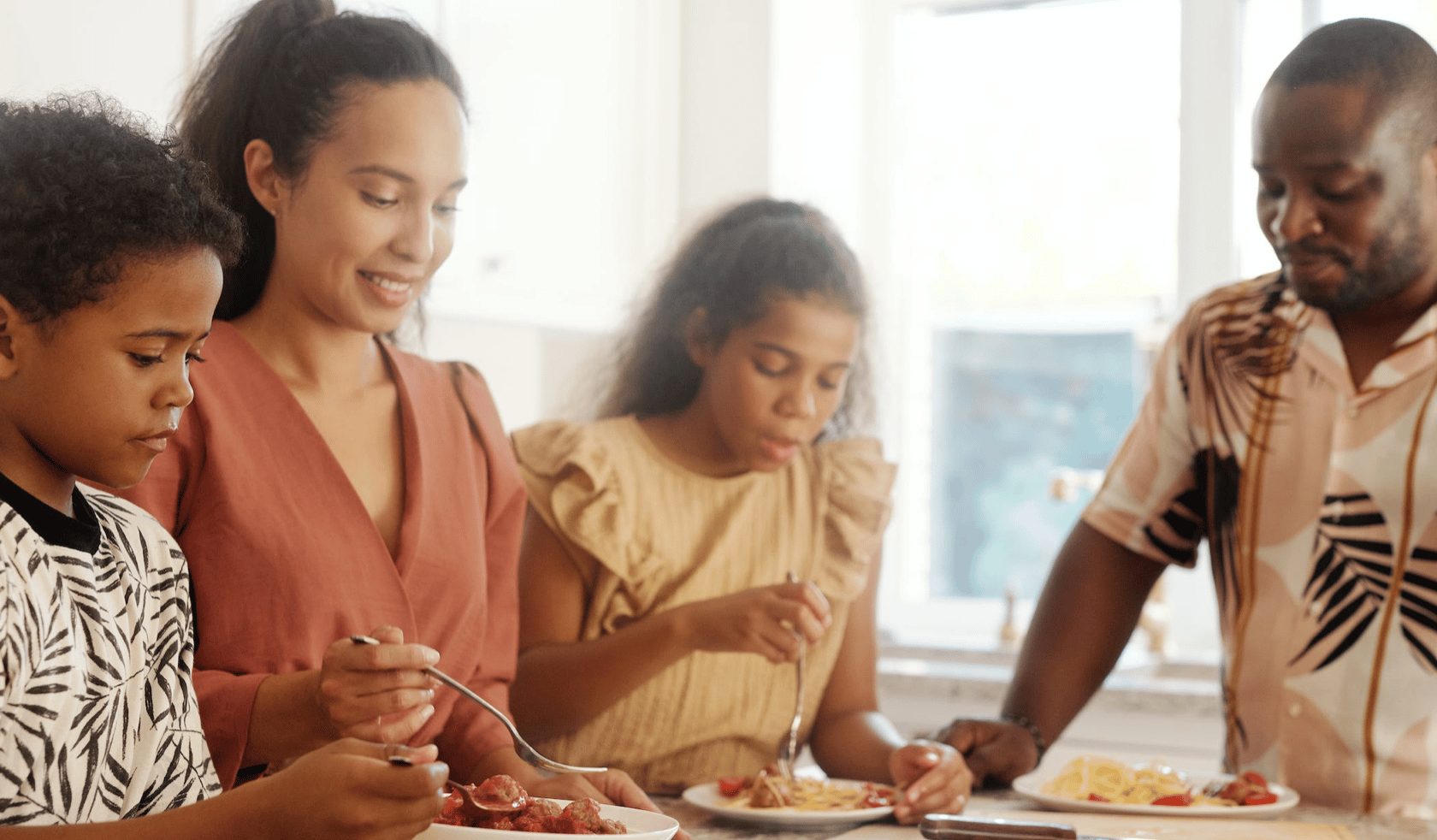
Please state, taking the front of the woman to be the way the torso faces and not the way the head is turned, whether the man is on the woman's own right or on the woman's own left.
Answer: on the woman's own left

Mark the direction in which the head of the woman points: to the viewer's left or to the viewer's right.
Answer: to the viewer's right

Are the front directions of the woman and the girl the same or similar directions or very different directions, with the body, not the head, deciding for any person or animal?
same or similar directions

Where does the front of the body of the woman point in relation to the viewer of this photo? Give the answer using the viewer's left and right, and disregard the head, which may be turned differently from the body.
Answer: facing the viewer and to the right of the viewer

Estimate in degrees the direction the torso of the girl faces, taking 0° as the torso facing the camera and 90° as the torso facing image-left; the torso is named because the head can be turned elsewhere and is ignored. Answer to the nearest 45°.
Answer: approximately 315°

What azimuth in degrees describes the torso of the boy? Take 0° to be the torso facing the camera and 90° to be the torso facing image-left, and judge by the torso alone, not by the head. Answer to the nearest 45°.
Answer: approximately 315°

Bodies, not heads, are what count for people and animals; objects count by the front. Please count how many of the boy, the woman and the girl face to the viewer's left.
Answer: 0

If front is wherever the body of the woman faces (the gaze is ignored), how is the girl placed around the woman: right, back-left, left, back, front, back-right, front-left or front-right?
left

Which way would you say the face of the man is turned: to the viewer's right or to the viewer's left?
to the viewer's left

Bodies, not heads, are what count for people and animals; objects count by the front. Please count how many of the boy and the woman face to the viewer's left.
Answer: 0
